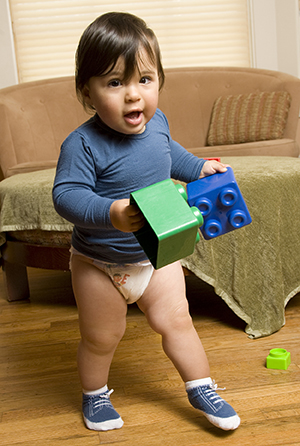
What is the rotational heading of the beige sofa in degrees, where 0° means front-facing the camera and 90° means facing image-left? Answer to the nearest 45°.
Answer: approximately 0°

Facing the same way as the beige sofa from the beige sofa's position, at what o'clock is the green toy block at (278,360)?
The green toy block is roughly at 12 o'clock from the beige sofa.
